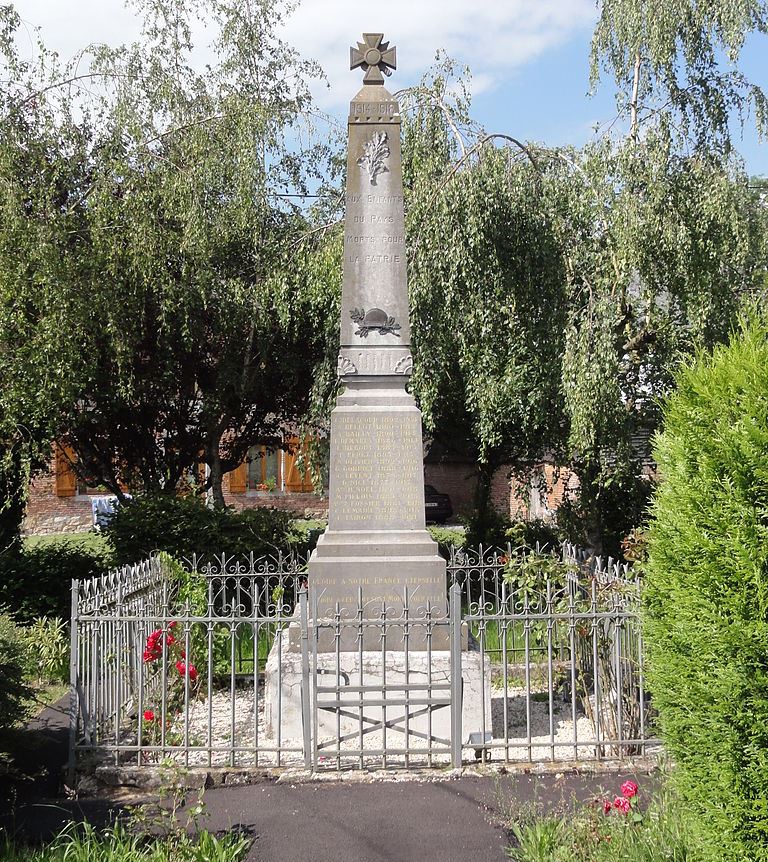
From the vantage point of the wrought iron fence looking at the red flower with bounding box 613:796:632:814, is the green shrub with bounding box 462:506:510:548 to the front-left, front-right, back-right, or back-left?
back-left

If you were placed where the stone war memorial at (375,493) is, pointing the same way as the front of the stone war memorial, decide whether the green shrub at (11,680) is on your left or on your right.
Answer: on your right

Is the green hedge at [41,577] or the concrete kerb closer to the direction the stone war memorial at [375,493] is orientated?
the concrete kerb

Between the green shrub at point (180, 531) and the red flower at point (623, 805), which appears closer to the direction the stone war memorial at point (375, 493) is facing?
the red flower

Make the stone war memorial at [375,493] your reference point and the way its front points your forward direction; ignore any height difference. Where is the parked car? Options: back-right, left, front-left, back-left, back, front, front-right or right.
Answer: back

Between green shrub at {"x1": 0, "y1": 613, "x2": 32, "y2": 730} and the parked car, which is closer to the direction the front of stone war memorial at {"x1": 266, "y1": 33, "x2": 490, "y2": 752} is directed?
the green shrub

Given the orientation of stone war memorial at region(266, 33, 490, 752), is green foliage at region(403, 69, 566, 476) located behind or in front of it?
behind

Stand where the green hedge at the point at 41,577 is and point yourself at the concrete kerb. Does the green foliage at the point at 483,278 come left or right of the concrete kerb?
left

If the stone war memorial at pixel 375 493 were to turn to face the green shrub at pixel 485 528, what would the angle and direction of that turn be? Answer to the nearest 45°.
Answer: approximately 180°

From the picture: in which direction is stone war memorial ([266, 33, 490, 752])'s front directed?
toward the camera
